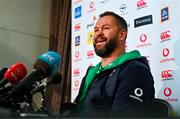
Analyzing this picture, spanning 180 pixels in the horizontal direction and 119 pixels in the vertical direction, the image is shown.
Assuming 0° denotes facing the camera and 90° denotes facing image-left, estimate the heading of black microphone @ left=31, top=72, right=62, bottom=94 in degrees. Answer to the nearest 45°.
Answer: approximately 270°

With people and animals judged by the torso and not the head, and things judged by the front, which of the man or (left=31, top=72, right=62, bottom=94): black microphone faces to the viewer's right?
the black microphone

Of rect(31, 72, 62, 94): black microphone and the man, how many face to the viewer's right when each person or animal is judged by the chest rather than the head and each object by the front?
1
